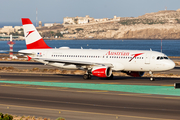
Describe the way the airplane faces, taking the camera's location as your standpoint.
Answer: facing the viewer and to the right of the viewer
